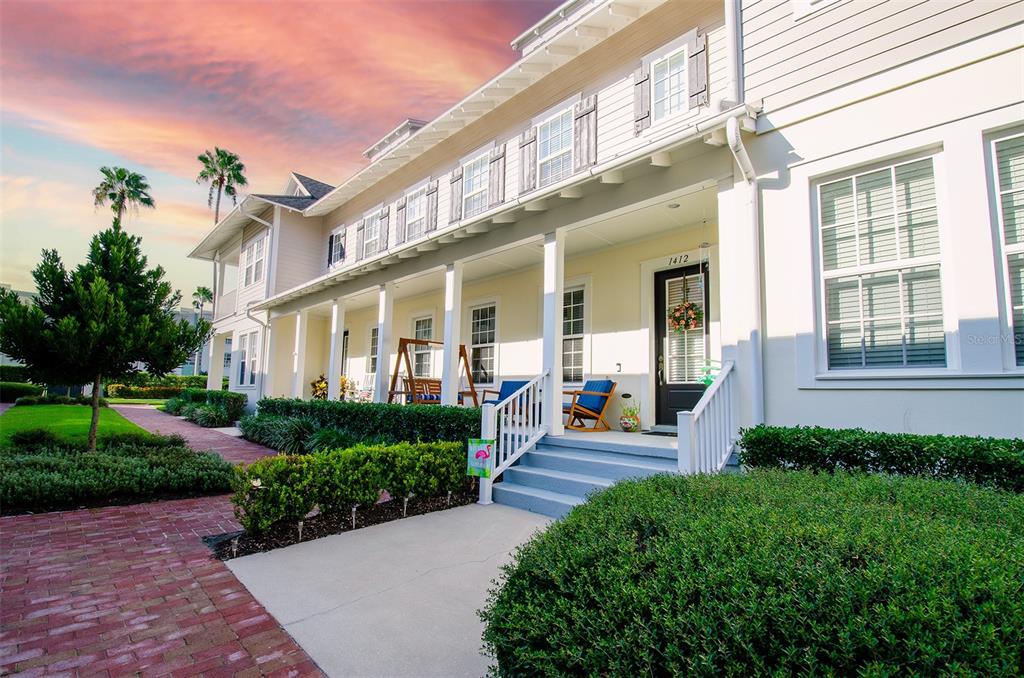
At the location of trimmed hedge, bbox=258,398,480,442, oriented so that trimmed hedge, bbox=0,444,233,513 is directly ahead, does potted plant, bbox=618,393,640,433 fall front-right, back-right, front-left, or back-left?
back-left

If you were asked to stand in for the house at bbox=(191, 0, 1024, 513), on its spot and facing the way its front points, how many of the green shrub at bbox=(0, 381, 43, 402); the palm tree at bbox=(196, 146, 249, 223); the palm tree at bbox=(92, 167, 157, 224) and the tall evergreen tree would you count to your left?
0

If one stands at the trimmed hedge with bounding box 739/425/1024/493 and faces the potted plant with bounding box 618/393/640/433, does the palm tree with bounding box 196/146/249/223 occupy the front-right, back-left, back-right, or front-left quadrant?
front-left

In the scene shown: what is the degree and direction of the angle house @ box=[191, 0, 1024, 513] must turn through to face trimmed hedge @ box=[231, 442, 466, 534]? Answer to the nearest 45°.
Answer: approximately 45° to its right

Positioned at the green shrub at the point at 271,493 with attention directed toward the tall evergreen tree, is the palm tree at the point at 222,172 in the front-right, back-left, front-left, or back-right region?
front-right

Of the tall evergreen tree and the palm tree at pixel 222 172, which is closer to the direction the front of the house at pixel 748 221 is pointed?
the tall evergreen tree

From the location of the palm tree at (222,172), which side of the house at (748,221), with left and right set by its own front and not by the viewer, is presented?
right

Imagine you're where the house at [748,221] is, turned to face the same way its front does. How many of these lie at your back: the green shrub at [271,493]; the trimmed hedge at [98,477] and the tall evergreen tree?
0

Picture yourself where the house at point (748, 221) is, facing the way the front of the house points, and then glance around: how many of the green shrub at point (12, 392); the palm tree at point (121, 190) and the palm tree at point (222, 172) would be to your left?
0

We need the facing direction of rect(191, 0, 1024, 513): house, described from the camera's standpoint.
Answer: facing the viewer and to the left of the viewer
